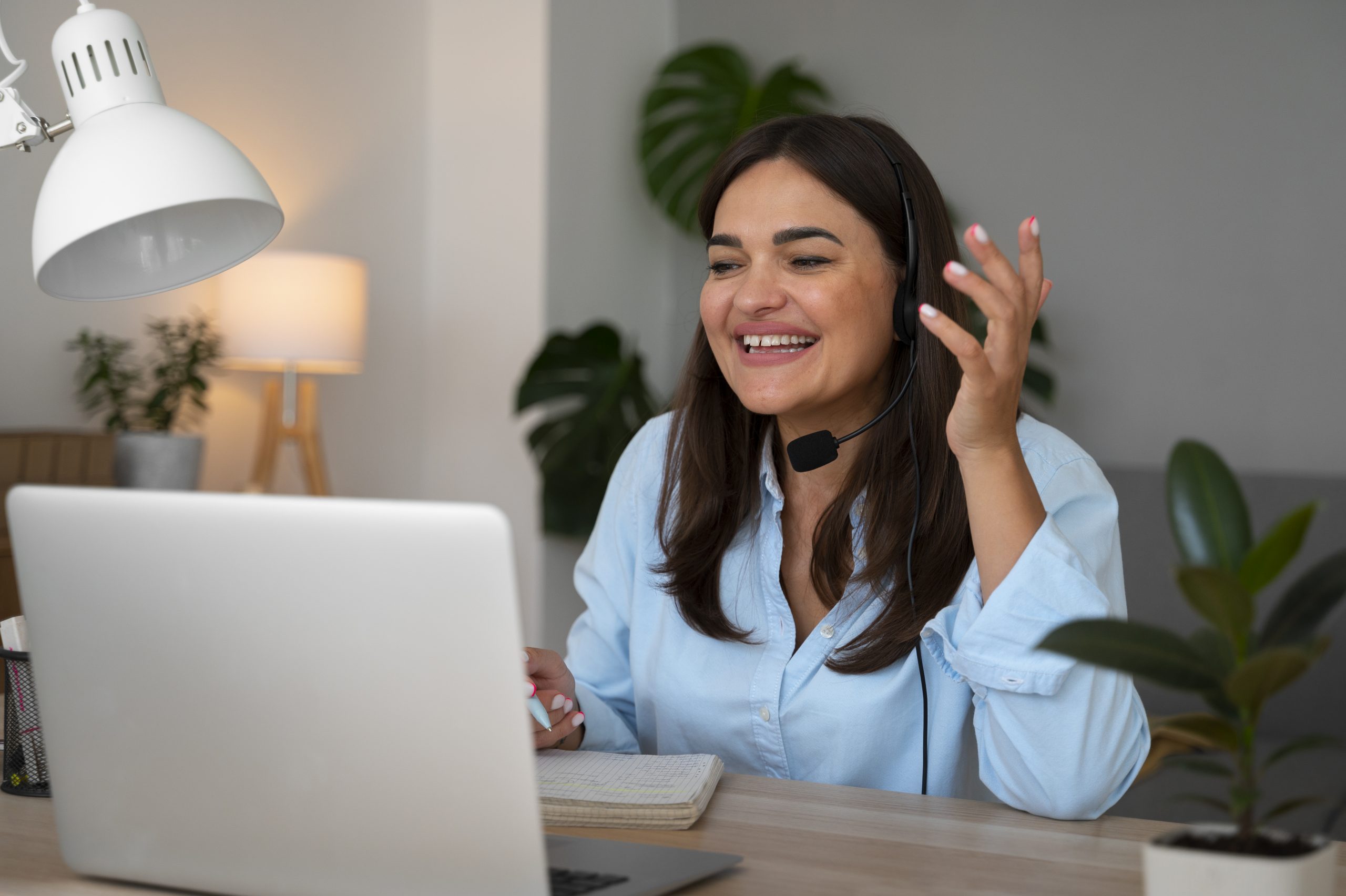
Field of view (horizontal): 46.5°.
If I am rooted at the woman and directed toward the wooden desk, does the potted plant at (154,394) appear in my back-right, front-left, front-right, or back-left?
back-right

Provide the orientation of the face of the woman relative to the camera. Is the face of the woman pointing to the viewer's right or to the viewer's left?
to the viewer's left

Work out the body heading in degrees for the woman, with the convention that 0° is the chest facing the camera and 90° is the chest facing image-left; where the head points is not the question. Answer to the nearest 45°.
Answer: approximately 45°

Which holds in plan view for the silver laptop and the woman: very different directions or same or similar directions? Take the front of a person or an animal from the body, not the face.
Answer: very different directions

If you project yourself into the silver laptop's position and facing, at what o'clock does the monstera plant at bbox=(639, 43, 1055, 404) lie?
The monstera plant is roughly at 11 o'clock from the silver laptop.

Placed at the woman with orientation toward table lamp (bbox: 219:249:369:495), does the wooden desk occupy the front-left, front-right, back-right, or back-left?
back-left

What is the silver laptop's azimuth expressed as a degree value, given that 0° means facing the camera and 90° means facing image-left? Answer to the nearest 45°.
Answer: approximately 225°
